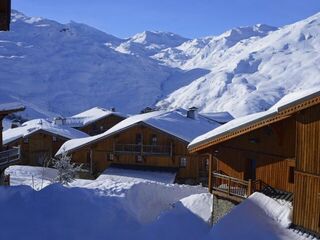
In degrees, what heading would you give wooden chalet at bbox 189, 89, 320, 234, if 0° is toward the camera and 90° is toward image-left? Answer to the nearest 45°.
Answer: approximately 45°

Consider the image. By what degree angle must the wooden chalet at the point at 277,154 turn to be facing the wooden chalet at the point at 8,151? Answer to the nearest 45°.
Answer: approximately 45° to its right

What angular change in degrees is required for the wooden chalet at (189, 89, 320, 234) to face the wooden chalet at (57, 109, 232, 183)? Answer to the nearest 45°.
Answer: approximately 90° to its right

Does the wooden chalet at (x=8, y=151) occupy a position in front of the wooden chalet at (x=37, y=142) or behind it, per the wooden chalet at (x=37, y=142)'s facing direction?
in front

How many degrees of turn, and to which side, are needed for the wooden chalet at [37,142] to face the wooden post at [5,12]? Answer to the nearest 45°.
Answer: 0° — it already faces it

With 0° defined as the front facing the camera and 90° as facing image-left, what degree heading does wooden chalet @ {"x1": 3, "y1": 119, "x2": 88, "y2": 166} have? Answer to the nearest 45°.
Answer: approximately 0°

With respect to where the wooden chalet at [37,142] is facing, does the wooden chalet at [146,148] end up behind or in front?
in front

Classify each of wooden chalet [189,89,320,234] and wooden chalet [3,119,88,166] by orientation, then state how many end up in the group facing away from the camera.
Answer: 0

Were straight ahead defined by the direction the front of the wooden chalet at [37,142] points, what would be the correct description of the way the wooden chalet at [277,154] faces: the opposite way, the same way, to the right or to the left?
to the right
